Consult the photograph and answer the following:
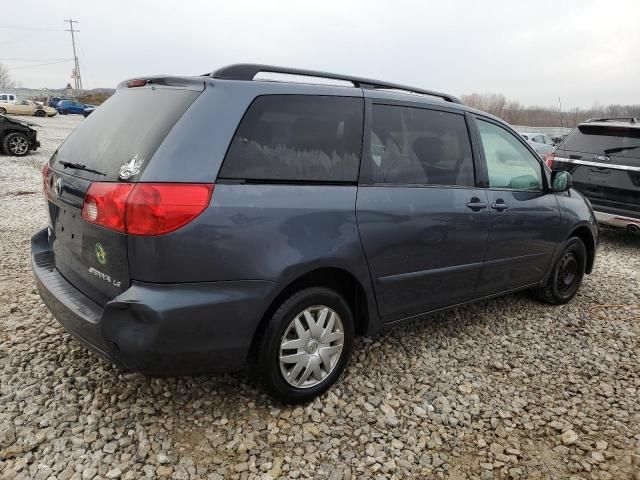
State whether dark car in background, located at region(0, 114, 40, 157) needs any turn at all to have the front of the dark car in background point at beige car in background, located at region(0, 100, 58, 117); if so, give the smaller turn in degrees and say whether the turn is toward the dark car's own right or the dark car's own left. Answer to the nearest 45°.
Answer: approximately 90° to the dark car's own left

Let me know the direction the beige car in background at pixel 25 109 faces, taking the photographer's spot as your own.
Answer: facing to the right of the viewer

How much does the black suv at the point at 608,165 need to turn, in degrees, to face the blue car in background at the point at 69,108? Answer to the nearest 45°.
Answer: approximately 90° to its left

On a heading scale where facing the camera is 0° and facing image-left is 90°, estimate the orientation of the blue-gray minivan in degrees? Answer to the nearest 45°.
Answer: approximately 225°

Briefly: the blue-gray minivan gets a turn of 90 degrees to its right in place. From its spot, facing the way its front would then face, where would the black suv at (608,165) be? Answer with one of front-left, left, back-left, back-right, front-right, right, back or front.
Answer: left

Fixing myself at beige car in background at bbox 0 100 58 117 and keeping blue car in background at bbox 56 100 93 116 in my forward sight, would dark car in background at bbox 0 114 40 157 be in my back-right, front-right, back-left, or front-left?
back-right

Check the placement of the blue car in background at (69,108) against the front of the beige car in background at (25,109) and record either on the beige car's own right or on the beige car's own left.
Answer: on the beige car's own left

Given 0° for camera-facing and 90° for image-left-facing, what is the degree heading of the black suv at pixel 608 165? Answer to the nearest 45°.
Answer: approximately 225°
